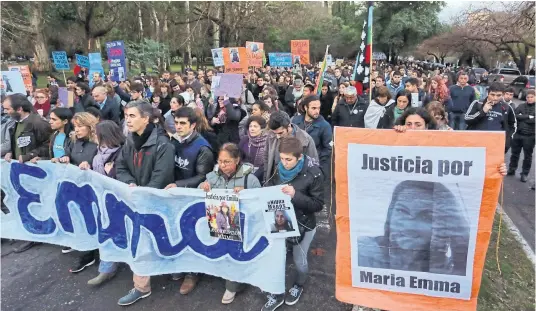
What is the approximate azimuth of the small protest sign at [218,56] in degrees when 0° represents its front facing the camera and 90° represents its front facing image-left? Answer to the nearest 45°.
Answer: approximately 0°

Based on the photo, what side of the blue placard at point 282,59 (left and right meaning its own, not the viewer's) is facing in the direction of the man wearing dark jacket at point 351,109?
front

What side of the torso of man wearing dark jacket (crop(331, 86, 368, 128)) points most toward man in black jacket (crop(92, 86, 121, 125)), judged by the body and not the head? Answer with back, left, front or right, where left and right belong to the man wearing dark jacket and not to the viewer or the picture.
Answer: right

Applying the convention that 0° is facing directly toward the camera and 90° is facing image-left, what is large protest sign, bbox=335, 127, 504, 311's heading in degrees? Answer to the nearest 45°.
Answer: approximately 0°

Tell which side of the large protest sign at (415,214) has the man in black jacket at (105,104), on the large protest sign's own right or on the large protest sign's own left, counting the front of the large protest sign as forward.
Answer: on the large protest sign's own right

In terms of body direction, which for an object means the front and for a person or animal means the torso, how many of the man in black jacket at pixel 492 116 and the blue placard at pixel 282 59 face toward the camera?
2

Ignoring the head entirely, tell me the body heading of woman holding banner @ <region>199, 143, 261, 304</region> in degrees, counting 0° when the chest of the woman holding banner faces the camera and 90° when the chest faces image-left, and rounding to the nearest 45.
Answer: approximately 45°

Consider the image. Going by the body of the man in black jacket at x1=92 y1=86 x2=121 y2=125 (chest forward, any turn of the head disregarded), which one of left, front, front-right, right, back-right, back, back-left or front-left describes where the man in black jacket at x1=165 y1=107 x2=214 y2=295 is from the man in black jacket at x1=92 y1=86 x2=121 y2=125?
front-left

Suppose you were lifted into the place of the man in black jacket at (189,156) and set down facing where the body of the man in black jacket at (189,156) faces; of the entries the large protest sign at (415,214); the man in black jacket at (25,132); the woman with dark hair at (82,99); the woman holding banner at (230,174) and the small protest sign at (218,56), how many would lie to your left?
2
